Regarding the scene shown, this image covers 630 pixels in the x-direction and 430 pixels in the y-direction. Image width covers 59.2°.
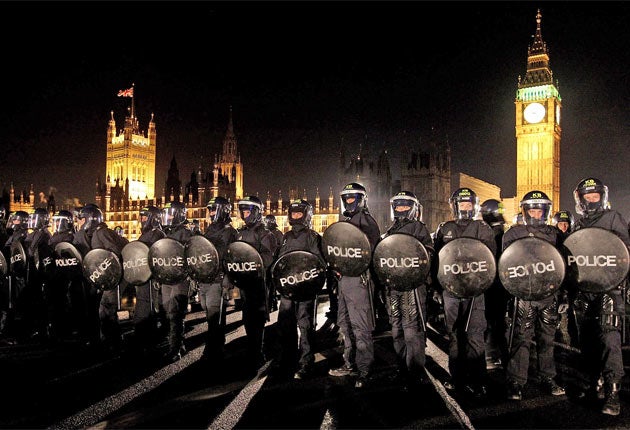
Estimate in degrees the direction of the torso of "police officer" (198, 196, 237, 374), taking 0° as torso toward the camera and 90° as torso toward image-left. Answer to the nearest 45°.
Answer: approximately 45°

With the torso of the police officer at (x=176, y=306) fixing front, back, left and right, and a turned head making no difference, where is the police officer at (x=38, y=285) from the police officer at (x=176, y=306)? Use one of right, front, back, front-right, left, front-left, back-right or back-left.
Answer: right

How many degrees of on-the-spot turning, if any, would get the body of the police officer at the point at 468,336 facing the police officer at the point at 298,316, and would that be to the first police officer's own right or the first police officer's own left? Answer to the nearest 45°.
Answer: approximately 90° to the first police officer's own right

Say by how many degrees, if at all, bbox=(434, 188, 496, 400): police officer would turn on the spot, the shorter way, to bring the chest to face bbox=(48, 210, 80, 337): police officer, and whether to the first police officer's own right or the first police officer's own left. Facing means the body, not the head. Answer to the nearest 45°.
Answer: approximately 90° to the first police officer's own right

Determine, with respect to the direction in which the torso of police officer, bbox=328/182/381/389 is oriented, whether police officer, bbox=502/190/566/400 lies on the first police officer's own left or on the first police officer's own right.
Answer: on the first police officer's own left

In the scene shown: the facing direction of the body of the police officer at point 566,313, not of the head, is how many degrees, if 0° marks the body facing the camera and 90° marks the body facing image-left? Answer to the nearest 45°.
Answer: approximately 0°
